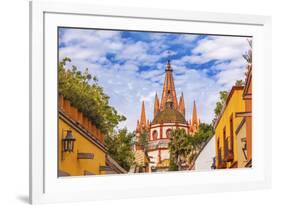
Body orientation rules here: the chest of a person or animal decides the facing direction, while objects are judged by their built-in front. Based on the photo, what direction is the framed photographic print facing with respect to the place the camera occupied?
facing the viewer and to the right of the viewer
